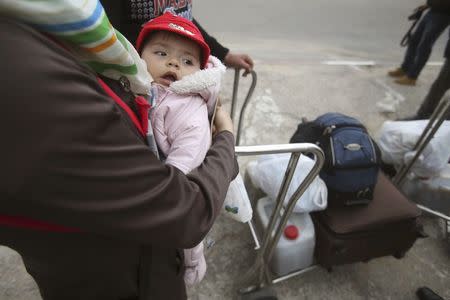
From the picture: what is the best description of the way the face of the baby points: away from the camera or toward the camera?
toward the camera

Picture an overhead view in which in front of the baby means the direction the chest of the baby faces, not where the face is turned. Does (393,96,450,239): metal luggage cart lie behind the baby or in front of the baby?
behind

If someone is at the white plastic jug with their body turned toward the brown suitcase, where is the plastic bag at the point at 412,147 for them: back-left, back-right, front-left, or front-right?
front-left

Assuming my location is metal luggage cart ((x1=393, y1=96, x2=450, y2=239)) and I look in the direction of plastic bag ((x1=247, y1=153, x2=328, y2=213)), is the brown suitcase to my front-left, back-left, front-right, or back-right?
front-left

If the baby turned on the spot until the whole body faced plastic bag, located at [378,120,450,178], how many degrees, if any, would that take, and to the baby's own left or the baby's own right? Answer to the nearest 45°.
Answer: approximately 180°

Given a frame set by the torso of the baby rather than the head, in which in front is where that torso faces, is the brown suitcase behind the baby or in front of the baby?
behind

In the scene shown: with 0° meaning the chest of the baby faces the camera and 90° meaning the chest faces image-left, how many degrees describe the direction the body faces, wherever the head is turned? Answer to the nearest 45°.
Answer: approximately 45°
